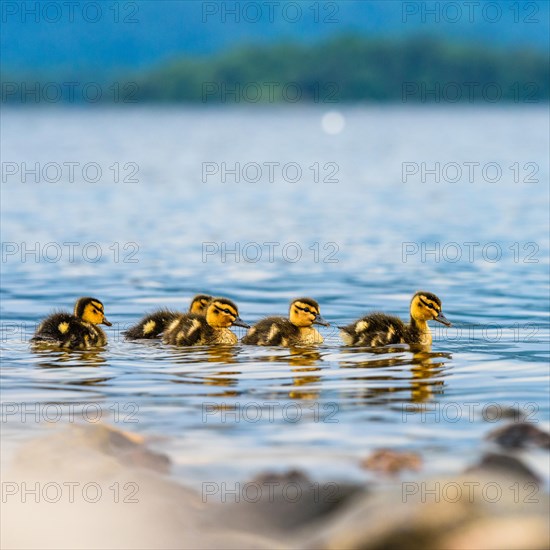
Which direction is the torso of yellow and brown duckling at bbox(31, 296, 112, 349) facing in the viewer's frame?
to the viewer's right

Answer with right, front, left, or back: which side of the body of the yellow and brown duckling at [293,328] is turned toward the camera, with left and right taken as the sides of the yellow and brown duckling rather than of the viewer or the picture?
right

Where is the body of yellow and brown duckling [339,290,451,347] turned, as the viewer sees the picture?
to the viewer's right

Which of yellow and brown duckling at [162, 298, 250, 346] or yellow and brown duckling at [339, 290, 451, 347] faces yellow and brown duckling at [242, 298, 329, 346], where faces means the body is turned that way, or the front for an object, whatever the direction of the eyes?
yellow and brown duckling at [162, 298, 250, 346]

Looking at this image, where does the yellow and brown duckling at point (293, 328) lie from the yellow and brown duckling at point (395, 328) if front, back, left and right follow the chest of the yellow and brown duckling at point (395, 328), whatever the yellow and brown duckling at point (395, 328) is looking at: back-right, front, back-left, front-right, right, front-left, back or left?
back

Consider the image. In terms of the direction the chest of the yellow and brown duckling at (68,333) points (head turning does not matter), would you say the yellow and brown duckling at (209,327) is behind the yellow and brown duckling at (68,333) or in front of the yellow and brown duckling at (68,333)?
in front

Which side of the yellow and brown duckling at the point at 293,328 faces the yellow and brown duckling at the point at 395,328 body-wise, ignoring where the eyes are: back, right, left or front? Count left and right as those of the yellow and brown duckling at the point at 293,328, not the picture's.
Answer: front

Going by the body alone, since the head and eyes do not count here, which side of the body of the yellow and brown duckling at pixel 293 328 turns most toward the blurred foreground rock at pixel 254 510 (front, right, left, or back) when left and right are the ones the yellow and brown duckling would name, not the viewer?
right

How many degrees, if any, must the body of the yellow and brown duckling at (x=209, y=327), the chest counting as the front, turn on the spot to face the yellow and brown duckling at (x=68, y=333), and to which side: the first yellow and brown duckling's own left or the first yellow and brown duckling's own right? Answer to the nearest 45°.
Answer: approximately 180°

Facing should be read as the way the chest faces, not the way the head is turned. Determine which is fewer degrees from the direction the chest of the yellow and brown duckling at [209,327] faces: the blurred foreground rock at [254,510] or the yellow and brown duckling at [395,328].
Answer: the yellow and brown duckling

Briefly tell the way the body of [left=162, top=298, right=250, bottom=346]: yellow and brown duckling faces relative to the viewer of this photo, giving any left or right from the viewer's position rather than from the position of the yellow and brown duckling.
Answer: facing to the right of the viewer

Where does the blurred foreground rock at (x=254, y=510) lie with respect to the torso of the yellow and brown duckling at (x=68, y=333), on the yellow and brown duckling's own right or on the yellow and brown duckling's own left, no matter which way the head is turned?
on the yellow and brown duckling's own right

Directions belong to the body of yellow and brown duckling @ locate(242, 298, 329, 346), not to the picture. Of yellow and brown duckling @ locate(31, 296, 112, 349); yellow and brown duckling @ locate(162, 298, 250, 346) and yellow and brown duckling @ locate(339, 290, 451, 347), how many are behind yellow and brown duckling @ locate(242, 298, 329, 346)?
2
